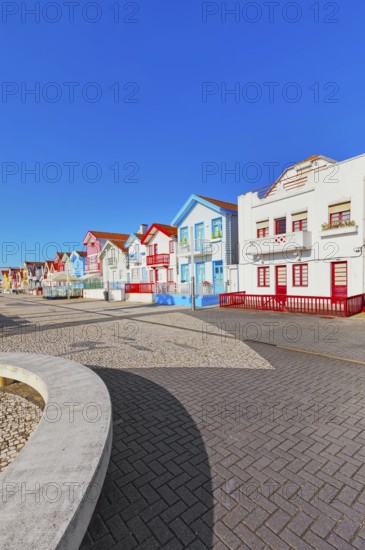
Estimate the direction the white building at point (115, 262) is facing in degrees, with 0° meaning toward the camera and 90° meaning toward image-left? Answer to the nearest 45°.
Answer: approximately 45°

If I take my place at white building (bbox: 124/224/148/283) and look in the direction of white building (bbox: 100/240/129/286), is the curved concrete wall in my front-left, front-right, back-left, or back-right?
back-left

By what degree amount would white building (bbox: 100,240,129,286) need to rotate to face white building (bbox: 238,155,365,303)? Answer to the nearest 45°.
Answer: approximately 90° to its left

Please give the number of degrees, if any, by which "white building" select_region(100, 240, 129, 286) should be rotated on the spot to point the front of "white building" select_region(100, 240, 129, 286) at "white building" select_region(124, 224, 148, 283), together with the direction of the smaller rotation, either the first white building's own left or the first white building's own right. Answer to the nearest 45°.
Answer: approximately 90° to the first white building's own left

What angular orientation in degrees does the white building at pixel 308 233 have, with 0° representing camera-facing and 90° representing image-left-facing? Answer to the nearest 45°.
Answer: approximately 45°

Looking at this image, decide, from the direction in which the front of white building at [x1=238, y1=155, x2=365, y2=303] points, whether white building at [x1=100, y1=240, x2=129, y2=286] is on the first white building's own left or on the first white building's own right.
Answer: on the first white building's own right
